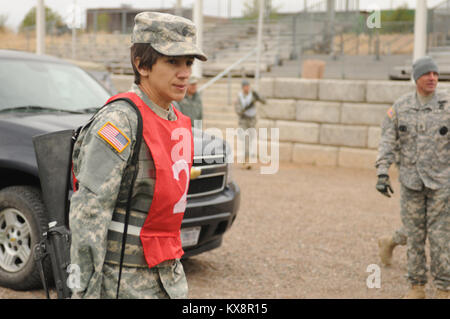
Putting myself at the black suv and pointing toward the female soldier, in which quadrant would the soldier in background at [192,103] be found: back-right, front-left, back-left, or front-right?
back-left

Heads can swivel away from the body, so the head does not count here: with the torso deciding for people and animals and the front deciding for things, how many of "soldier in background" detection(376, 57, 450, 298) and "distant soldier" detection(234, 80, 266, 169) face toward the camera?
2

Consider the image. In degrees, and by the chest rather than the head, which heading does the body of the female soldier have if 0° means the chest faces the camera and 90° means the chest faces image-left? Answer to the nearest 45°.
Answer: approximately 315°

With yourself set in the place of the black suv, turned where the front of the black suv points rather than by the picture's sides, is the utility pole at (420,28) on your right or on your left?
on your left

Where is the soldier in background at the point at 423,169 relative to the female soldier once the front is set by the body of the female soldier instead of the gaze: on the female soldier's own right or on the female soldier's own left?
on the female soldier's own left

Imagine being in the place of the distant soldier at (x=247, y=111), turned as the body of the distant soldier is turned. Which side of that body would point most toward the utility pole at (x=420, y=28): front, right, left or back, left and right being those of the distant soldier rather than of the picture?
left

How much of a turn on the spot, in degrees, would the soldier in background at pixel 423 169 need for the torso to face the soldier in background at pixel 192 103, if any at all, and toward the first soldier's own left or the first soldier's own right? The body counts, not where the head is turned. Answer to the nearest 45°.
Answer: approximately 135° to the first soldier's own right

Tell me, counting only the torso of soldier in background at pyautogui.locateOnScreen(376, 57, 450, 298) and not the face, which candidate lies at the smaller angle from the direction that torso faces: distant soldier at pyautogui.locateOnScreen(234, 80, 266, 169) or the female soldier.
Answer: the female soldier

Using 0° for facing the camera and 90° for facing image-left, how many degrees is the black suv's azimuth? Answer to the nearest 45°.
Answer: approximately 315°

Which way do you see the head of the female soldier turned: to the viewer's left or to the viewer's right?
to the viewer's right

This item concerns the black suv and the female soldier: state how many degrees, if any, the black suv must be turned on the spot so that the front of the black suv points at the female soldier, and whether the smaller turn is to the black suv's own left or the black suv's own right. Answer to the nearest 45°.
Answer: approximately 45° to the black suv's own right
